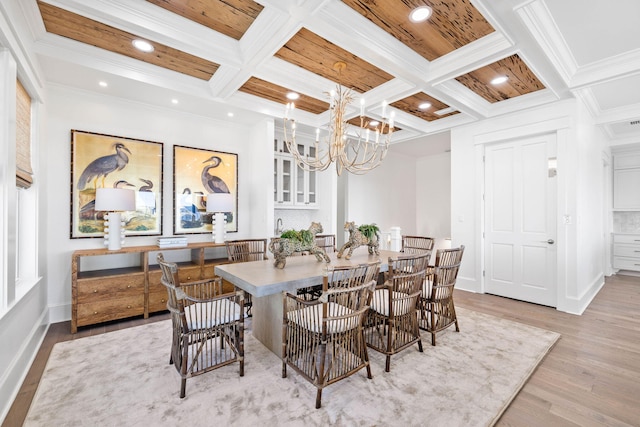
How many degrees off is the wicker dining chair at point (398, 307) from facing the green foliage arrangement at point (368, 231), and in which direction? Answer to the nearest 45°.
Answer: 0° — it already faces it

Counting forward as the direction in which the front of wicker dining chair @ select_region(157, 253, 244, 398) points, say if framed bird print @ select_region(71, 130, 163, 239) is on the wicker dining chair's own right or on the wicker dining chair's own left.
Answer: on the wicker dining chair's own left

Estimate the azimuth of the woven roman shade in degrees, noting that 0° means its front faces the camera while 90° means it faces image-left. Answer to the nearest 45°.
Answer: approximately 270°

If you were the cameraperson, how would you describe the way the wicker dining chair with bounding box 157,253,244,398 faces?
facing away from the viewer and to the right of the viewer

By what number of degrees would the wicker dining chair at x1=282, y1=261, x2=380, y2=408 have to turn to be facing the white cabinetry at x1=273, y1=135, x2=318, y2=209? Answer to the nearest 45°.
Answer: approximately 45° to its right

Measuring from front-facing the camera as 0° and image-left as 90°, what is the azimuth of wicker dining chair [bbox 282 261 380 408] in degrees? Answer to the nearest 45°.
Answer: approximately 135°

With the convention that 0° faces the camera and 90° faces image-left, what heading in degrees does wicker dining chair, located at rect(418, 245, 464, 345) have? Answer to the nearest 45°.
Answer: approximately 135°

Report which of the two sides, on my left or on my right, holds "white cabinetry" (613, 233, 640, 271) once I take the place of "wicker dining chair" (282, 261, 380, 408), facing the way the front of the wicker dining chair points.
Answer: on my right

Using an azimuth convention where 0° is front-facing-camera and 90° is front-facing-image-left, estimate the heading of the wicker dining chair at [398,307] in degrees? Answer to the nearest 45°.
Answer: approximately 135°

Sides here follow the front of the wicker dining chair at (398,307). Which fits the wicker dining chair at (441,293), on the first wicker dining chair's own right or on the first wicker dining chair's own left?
on the first wicker dining chair's own right

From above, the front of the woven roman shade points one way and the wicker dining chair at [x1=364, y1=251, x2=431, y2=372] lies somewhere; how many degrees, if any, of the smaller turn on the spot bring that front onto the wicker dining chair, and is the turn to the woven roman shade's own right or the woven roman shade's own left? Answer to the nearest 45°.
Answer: approximately 45° to the woven roman shade's own right
